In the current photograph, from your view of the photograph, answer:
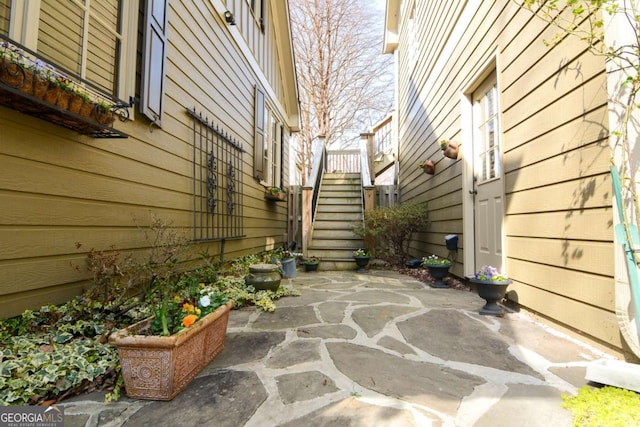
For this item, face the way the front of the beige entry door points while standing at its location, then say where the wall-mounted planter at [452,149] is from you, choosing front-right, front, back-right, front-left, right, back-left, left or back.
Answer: right

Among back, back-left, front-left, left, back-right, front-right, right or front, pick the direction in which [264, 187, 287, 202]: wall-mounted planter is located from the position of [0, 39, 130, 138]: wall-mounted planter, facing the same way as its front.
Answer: left

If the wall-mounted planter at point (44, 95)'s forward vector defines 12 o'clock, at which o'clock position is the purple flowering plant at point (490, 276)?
The purple flowering plant is roughly at 11 o'clock from the wall-mounted planter.

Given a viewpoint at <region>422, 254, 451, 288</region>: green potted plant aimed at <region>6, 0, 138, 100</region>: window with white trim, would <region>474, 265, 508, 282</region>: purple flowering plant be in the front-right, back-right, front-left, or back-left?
front-left

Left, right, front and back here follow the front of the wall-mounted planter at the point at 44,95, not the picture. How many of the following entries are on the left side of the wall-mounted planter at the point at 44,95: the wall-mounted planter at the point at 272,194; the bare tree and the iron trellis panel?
3

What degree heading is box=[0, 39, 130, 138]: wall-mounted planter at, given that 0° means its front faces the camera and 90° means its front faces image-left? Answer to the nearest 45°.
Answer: approximately 315°

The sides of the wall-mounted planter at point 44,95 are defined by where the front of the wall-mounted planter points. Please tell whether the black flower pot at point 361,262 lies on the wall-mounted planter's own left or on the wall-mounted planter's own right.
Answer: on the wall-mounted planter's own left

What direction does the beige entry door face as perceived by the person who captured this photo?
facing the viewer and to the left of the viewer

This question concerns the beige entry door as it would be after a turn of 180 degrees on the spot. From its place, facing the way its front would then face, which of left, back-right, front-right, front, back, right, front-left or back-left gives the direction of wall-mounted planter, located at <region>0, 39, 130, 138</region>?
back

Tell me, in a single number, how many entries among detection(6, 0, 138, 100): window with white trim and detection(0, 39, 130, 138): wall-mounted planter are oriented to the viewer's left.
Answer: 0

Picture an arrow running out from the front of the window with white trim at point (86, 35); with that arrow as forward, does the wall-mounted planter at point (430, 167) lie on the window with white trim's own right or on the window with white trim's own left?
on the window with white trim's own left

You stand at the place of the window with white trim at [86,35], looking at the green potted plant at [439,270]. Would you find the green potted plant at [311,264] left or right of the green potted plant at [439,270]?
left

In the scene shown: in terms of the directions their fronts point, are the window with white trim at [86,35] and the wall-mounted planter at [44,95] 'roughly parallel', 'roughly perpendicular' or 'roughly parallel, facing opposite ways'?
roughly parallel

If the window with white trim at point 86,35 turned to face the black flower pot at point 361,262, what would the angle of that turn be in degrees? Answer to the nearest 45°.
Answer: approximately 45° to its left

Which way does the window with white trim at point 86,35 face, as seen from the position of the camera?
facing the viewer and to the right of the viewer

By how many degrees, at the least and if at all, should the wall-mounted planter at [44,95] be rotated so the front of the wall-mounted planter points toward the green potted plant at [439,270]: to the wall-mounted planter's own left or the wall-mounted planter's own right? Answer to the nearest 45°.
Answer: approximately 45° to the wall-mounted planter's own left

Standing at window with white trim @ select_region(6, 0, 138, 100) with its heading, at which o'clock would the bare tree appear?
The bare tree is roughly at 9 o'clock from the window with white trim.

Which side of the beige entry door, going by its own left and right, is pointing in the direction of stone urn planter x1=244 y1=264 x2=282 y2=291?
front
